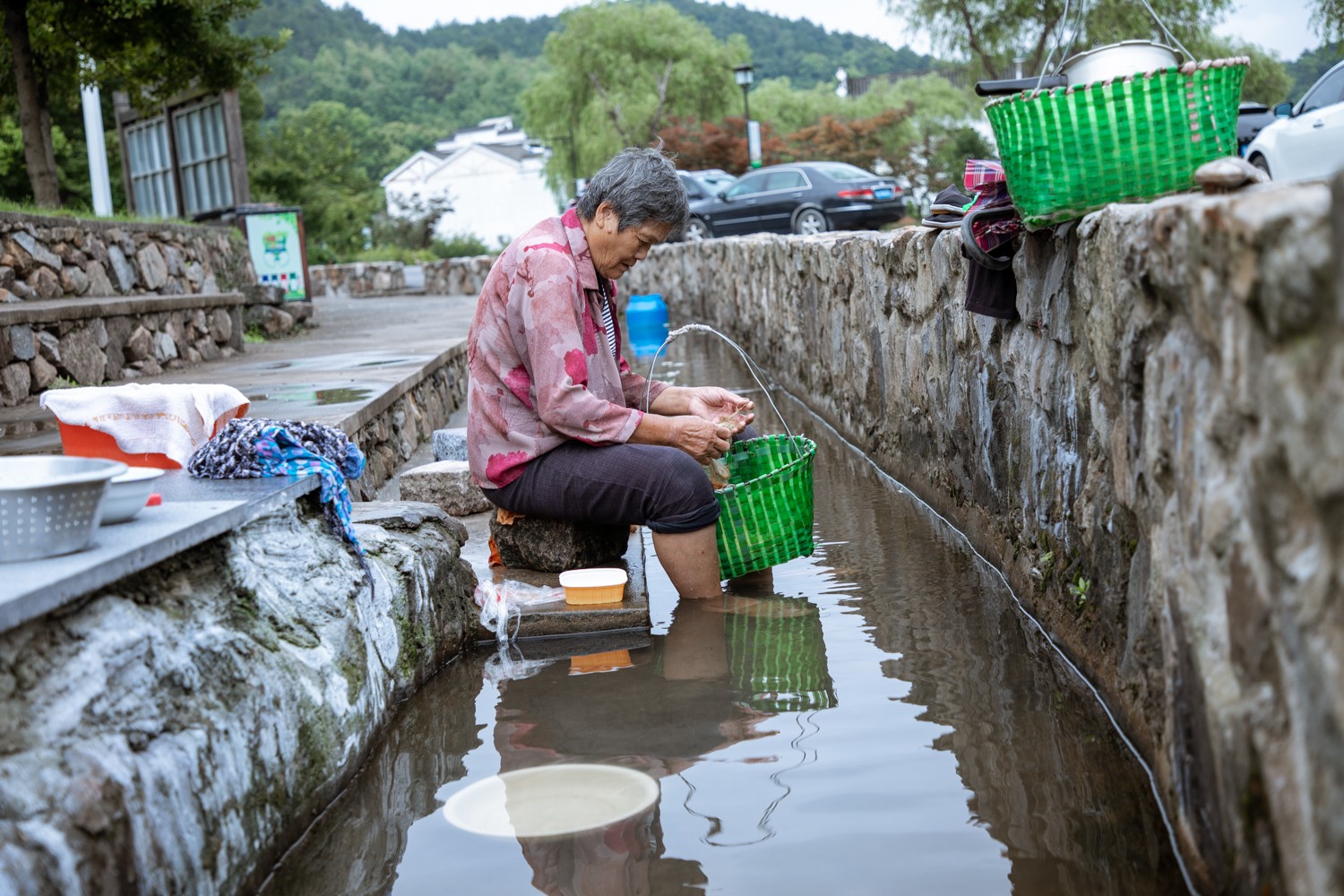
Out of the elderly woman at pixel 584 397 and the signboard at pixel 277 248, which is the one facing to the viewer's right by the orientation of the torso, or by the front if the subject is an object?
the elderly woman

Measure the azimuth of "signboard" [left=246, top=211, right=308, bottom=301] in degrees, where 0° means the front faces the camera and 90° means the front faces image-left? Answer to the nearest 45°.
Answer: approximately 0°

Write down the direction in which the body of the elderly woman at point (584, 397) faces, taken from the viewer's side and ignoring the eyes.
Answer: to the viewer's right

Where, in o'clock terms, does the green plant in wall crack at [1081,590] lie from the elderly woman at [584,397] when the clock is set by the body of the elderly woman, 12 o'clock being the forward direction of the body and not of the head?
The green plant in wall crack is roughly at 1 o'clock from the elderly woman.

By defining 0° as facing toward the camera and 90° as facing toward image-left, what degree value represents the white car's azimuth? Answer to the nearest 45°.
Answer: approximately 135°

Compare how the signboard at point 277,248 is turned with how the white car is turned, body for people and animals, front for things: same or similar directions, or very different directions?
very different directions

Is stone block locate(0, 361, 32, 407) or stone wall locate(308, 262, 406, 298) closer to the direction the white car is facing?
the stone wall

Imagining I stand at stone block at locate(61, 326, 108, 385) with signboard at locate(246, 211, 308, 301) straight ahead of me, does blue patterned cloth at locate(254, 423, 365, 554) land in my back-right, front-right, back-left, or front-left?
back-right
